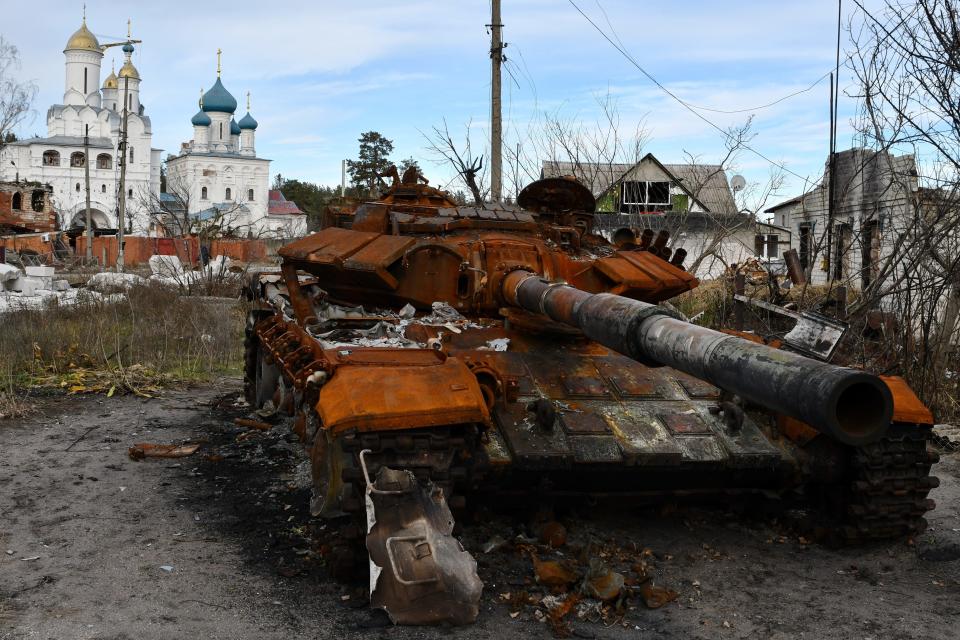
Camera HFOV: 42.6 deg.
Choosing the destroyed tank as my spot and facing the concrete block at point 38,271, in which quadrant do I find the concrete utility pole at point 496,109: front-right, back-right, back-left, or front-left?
front-right

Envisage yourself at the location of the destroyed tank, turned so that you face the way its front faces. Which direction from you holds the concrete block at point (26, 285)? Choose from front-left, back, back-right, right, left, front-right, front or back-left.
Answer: back

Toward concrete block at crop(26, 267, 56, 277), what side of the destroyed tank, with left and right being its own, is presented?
back

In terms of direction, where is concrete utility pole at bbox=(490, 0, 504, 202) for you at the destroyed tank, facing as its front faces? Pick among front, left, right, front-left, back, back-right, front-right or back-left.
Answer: back-left

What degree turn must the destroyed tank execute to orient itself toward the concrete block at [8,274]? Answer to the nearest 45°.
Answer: approximately 180°

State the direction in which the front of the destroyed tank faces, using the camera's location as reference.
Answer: facing the viewer and to the right of the viewer

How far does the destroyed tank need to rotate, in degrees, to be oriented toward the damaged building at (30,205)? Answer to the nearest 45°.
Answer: approximately 180°

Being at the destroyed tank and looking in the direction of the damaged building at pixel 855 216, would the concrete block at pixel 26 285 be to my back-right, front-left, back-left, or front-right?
front-left

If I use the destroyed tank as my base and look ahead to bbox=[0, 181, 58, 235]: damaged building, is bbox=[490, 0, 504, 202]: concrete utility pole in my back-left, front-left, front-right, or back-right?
front-right

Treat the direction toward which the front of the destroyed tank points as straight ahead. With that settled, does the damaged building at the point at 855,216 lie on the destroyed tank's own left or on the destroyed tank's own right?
on the destroyed tank's own left

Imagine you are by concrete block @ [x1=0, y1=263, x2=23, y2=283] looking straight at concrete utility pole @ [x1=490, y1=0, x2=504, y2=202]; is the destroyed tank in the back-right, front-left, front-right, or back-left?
front-right

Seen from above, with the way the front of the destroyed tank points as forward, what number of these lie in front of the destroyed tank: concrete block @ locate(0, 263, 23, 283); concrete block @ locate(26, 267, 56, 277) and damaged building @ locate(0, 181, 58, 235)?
0

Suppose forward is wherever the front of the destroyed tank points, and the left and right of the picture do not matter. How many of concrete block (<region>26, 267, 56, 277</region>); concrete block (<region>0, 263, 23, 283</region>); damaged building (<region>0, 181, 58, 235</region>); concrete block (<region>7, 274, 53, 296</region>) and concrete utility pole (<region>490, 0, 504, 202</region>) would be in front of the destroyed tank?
0
